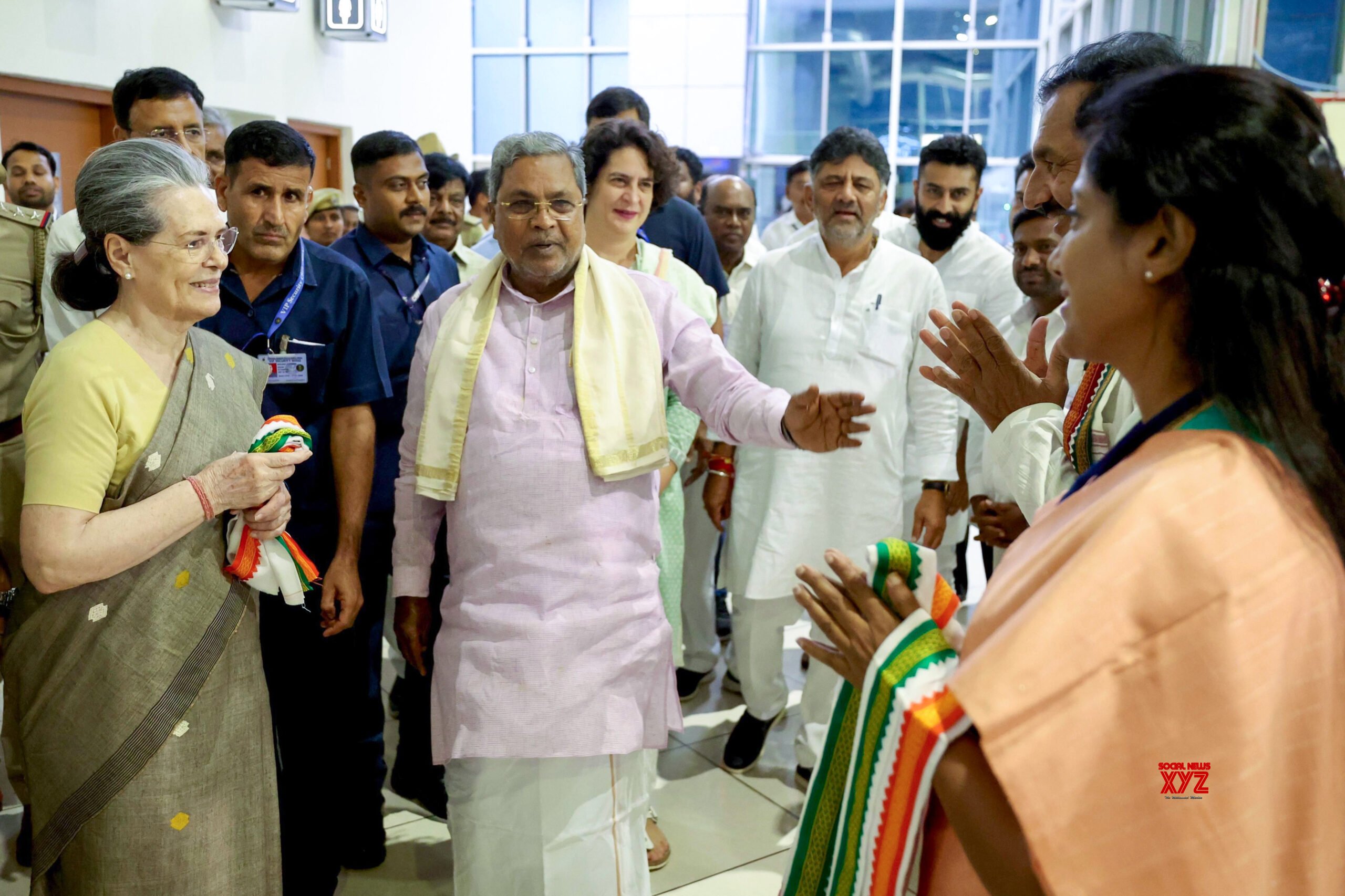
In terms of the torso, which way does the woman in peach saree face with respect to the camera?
to the viewer's left

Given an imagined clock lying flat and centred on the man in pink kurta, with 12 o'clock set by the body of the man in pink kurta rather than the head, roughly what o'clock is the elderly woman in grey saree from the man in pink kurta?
The elderly woman in grey saree is roughly at 2 o'clock from the man in pink kurta.

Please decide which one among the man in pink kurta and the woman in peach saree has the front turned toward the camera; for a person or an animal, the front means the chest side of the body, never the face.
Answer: the man in pink kurta

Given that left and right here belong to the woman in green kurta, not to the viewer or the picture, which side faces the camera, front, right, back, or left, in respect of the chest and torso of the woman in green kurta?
front

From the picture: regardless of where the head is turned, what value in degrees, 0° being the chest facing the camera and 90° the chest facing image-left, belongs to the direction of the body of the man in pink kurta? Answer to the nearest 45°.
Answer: approximately 0°

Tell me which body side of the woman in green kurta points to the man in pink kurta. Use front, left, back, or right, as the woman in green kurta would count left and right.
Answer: front

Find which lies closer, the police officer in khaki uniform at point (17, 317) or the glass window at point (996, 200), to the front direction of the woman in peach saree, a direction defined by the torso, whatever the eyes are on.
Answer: the police officer in khaki uniform

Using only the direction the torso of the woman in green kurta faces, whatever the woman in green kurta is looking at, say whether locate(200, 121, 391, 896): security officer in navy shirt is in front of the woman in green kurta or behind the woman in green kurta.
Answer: in front

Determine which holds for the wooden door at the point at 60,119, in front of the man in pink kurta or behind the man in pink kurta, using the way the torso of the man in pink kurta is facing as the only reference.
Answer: behind

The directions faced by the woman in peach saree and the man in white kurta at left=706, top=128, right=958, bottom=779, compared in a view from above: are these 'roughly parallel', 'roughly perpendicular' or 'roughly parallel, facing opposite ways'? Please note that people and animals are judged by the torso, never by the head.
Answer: roughly perpendicular

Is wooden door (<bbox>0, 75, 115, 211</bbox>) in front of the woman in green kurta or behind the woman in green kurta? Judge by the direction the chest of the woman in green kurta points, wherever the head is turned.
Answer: behind
